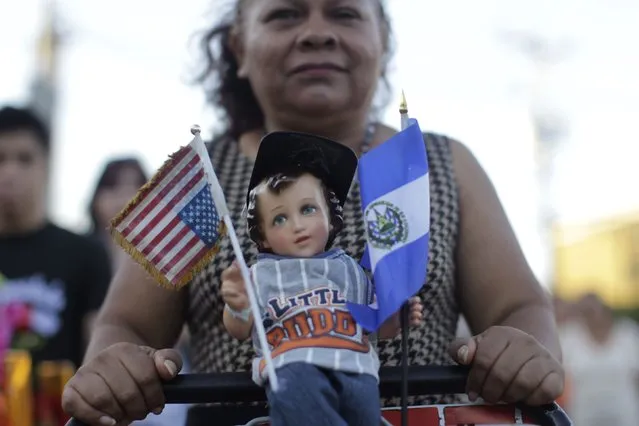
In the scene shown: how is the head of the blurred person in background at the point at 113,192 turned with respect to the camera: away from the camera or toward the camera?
toward the camera

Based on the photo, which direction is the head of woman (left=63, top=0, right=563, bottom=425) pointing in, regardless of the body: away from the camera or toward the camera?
toward the camera

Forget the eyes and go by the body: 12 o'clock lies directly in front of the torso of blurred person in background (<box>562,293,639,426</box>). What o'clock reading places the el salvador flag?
The el salvador flag is roughly at 12 o'clock from the blurred person in background.

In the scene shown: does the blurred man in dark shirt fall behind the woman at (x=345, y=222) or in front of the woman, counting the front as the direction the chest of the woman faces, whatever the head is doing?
behind

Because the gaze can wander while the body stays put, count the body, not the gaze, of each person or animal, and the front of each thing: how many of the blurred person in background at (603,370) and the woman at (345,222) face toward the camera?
2

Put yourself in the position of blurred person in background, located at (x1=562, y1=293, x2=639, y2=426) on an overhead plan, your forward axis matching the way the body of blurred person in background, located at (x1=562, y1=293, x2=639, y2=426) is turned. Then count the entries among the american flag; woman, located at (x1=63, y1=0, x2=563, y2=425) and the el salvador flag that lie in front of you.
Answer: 3

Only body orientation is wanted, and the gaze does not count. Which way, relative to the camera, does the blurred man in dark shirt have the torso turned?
toward the camera

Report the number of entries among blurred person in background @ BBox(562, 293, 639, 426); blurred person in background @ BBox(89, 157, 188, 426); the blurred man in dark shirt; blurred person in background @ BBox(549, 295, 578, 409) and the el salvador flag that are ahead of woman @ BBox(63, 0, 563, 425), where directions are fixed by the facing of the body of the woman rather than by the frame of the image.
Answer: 1

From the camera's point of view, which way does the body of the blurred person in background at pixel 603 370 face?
toward the camera

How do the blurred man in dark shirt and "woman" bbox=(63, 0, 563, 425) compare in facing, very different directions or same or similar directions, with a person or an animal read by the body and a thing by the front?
same or similar directions

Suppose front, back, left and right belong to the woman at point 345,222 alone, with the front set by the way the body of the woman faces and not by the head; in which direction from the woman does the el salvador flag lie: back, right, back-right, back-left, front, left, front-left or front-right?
front

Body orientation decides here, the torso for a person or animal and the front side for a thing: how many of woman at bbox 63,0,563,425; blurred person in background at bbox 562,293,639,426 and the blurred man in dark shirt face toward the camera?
3

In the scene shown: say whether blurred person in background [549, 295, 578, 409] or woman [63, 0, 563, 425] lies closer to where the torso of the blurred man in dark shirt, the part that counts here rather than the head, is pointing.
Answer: the woman

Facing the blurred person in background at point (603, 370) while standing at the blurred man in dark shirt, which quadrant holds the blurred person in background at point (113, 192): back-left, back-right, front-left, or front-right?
front-left
